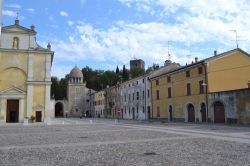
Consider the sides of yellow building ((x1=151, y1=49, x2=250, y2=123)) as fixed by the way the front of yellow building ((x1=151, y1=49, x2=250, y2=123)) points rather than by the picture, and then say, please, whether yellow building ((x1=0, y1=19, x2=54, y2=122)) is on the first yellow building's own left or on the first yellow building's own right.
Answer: on the first yellow building's own right

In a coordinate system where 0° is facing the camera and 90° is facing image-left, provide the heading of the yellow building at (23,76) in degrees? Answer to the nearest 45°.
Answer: approximately 0°

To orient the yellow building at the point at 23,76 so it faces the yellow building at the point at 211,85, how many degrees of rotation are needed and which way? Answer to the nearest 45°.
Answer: approximately 45° to its left

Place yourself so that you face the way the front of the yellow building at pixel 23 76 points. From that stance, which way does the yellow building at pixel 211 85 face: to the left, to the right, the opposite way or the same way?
to the right

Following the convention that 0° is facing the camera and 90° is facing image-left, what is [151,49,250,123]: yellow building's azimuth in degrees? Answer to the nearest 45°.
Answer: approximately 45°

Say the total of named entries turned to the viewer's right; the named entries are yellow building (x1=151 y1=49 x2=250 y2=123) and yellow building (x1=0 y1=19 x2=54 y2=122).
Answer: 0
